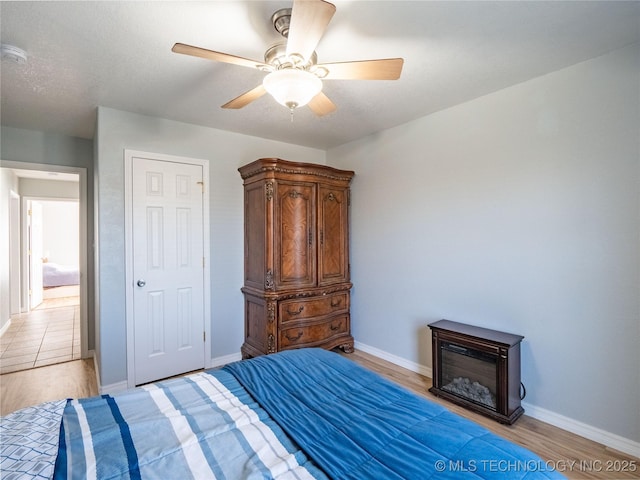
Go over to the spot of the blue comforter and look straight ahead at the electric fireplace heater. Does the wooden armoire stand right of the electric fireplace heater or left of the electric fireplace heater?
left

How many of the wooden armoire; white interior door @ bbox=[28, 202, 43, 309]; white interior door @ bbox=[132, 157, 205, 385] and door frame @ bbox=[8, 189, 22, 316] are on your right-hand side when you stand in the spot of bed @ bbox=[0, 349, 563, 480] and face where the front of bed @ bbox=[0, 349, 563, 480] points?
0

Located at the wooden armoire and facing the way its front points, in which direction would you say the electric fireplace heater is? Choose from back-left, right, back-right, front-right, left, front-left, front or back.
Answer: front

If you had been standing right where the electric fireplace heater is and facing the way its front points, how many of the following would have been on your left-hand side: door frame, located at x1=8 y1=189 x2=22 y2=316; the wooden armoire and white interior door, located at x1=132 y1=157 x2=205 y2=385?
0

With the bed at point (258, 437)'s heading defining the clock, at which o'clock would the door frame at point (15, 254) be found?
The door frame is roughly at 9 o'clock from the bed.

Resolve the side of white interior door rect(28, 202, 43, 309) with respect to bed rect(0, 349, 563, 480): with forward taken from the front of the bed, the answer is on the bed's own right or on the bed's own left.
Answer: on the bed's own left

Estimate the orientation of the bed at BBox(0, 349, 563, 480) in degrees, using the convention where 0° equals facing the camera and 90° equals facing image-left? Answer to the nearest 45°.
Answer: approximately 225°

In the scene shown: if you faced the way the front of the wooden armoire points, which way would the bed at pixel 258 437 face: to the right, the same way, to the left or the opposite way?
to the left

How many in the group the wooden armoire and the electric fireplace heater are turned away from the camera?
0

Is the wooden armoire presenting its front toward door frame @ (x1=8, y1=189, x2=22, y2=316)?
no

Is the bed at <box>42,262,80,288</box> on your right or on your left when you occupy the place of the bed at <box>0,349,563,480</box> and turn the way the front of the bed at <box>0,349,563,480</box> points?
on your left

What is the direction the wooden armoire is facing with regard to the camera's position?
facing the viewer and to the right of the viewer

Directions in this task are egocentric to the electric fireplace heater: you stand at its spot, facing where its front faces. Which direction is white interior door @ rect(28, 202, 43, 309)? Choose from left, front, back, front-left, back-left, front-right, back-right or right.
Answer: front-right

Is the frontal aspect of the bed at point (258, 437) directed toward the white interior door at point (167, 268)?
no

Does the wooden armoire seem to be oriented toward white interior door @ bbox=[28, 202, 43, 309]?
no

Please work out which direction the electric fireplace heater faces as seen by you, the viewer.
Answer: facing the viewer and to the left of the viewer

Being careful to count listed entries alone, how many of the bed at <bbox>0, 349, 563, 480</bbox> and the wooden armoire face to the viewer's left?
0

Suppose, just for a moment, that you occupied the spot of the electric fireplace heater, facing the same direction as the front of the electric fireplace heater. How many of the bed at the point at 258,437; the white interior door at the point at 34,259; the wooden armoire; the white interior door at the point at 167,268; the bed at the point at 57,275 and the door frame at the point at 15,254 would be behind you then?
0
